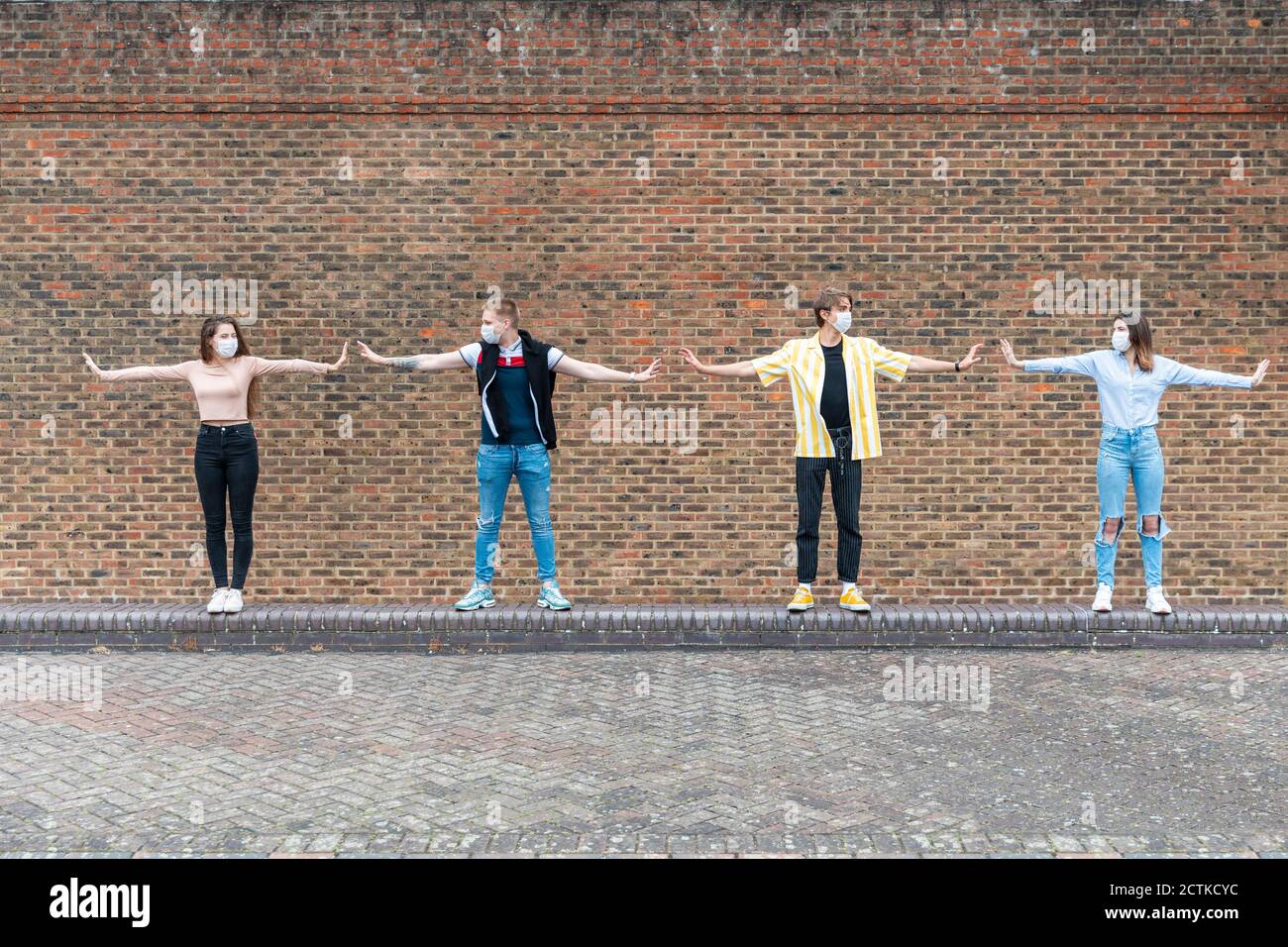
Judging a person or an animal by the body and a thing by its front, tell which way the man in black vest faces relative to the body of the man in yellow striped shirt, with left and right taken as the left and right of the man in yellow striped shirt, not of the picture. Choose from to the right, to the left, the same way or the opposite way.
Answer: the same way

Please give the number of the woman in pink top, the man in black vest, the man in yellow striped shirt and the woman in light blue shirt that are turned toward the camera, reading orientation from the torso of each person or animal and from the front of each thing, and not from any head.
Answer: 4

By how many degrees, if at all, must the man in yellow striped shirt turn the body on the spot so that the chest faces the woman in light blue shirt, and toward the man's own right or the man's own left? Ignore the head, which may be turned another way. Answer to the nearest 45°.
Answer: approximately 90° to the man's own left

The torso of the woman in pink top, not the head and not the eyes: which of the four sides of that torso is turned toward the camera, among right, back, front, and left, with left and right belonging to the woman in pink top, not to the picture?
front

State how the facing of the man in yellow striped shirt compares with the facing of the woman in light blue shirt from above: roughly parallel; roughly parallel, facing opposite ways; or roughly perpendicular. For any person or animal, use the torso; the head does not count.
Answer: roughly parallel

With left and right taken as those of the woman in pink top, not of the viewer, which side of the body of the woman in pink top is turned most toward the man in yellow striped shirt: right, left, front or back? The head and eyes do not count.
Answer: left

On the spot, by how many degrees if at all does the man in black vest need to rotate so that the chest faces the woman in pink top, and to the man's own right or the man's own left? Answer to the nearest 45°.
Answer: approximately 90° to the man's own right

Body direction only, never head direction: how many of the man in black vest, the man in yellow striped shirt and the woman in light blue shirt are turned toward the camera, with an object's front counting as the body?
3

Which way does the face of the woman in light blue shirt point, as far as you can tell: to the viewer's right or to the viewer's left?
to the viewer's left

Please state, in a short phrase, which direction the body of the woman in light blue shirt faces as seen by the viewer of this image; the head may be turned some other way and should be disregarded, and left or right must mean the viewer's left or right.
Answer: facing the viewer

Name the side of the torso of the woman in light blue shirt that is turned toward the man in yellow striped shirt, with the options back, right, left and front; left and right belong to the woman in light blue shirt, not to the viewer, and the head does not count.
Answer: right

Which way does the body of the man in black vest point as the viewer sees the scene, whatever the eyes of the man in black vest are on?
toward the camera

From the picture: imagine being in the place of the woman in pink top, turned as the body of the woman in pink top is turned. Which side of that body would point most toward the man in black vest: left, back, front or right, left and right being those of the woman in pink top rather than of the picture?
left
